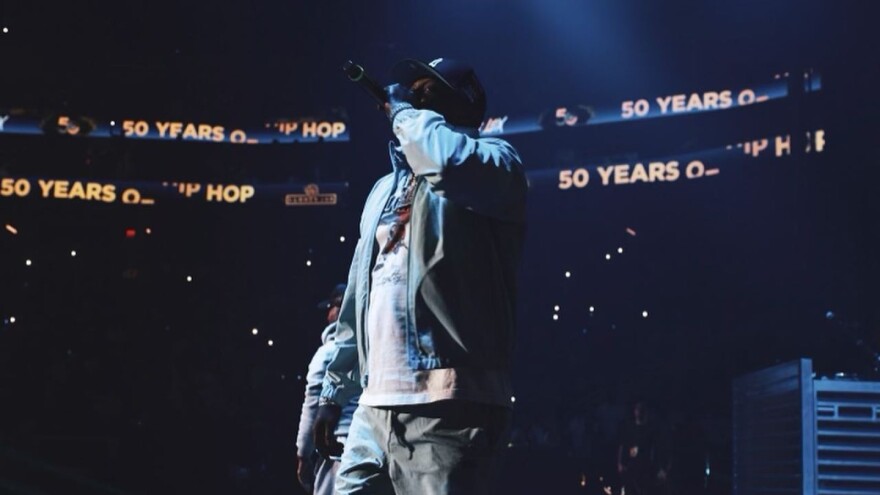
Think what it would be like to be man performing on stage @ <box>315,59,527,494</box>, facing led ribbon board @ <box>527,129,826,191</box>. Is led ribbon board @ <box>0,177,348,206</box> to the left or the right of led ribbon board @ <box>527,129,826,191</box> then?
left

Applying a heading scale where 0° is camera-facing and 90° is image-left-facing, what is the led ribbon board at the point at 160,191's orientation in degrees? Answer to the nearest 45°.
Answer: approximately 0°

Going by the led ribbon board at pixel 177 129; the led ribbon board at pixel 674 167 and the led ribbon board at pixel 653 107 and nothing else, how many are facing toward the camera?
3

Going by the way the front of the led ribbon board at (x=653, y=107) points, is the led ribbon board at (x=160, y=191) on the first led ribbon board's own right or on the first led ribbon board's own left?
on the first led ribbon board's own right

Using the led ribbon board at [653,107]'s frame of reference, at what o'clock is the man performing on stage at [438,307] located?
The man performing on stage is roughly at 12 o'clock from the led ribbon board.

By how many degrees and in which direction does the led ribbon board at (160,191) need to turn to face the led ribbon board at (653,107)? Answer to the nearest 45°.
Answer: approximately 45° to its left

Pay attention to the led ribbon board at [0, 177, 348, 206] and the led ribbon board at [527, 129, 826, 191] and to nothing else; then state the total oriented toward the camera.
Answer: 2

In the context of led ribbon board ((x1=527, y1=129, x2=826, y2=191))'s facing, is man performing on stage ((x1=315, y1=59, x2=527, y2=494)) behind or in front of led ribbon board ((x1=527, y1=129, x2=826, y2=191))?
in front

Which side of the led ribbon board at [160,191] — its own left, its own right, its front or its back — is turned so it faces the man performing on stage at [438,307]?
front
